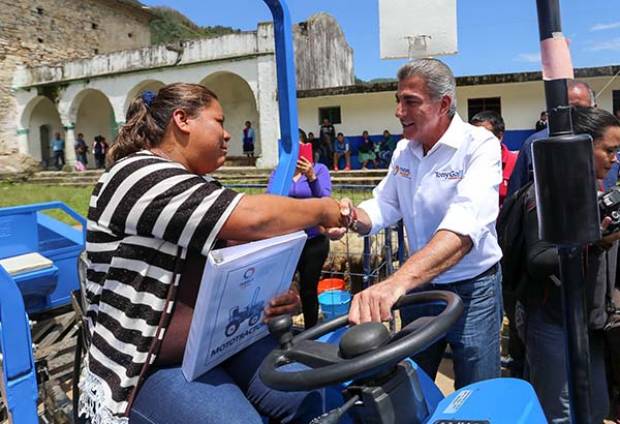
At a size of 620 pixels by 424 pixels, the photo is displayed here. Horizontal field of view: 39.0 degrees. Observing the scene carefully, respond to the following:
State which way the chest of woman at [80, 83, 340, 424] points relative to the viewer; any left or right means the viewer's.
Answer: facing to the right of the viewer

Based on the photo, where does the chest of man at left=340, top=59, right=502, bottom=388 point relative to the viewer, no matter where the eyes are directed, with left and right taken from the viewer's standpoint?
facing the viewer and to the left of the viewer

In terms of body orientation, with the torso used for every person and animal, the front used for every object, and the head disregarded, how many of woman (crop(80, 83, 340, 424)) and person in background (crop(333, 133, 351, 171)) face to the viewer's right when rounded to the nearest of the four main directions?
1

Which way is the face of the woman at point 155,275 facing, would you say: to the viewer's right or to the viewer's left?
to the viewer's right

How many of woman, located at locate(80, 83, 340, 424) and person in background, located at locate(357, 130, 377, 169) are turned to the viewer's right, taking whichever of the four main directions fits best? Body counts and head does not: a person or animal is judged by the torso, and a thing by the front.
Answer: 1

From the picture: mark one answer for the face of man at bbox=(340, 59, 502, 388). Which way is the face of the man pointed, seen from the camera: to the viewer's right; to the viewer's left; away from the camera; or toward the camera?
to the viewer's left

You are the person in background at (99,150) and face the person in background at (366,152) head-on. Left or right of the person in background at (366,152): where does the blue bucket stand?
right

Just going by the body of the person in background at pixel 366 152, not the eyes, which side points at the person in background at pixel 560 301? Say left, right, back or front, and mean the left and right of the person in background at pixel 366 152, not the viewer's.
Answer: front

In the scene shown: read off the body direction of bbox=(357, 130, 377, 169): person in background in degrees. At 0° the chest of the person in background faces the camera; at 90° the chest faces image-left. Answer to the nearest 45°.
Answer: approximately 0°

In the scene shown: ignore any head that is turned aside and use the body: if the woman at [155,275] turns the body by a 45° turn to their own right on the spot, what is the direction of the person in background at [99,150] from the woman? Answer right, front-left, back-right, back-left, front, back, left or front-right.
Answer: back-left

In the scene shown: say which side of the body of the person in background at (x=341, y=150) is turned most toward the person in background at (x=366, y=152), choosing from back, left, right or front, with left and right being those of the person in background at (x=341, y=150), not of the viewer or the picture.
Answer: left
